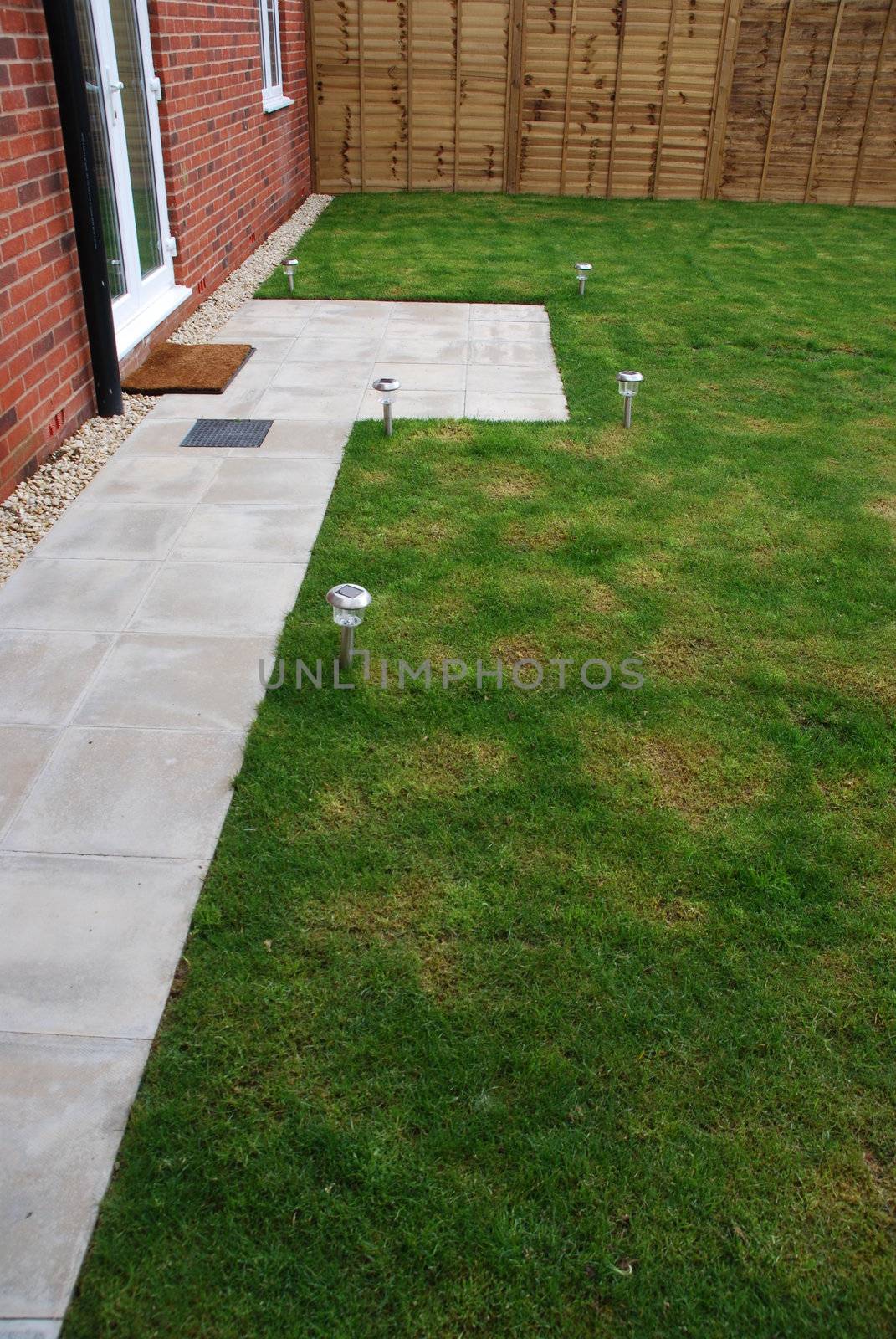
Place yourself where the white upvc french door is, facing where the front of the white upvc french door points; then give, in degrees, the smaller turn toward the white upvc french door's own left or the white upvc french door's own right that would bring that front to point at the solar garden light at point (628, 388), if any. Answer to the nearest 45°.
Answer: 0° — it already faces it

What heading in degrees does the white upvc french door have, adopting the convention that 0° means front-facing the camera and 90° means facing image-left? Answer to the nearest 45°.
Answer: approximately 315°

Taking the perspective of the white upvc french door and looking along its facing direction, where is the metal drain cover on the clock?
The metal drain cover is roughly at 1 o'clock from the white upvc french door.

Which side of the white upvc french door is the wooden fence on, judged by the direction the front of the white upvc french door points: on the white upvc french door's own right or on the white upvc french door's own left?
on the white upvc french door's own left

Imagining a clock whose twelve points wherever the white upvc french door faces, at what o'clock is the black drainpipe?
The black drainpipe is roughly at 2 o'clock from the white upvc french door.

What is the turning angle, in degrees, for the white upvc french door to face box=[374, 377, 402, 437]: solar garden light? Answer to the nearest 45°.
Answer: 0° — it already faces it

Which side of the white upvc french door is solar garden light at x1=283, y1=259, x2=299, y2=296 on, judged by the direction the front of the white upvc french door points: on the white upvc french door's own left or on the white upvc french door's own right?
on the white upvc french door's own left

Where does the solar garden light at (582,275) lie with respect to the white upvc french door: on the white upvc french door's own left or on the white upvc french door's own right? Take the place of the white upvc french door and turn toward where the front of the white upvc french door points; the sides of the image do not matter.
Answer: on the white upvc french door's own left

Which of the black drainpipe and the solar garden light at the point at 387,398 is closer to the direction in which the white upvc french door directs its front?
the solar garden light
